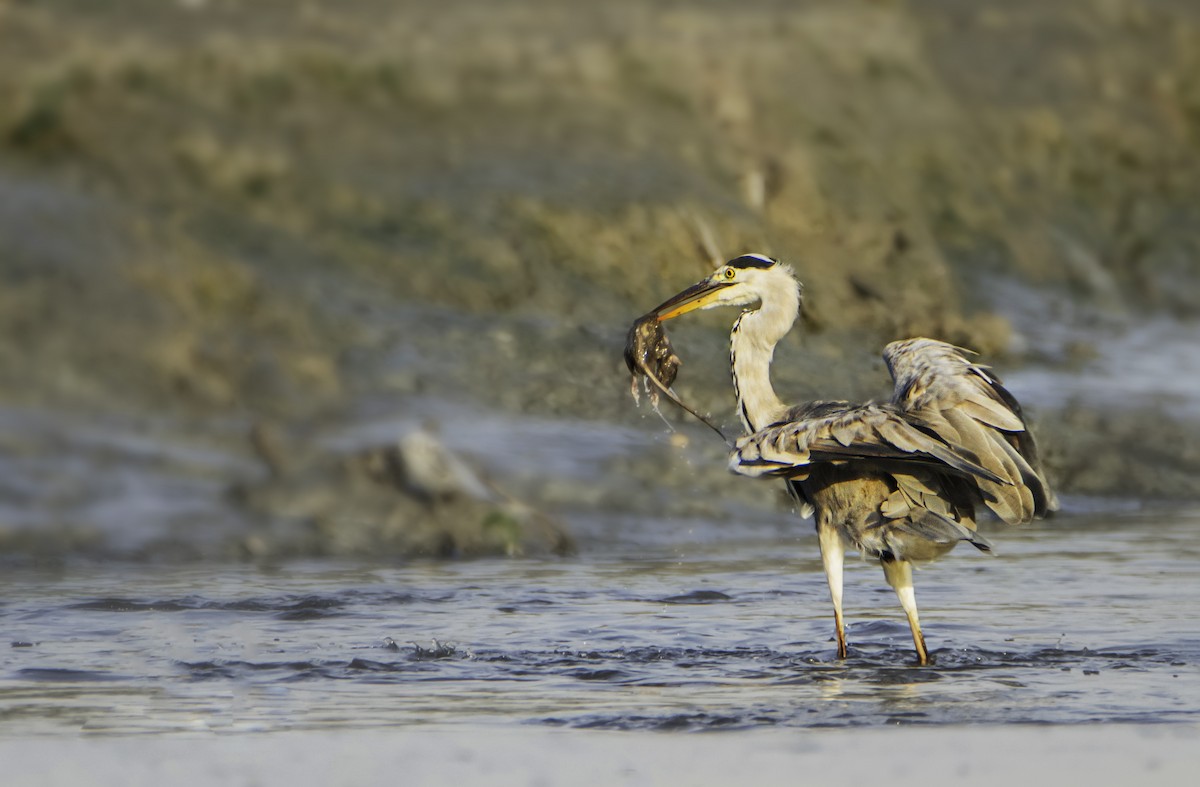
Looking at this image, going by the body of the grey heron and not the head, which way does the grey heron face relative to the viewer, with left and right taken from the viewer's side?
facing away from the viewer and to the left of the viewer

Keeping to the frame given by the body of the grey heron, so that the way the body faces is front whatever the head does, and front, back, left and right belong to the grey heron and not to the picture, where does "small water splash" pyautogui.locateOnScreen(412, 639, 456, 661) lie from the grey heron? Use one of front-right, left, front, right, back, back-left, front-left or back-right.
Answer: front-left
